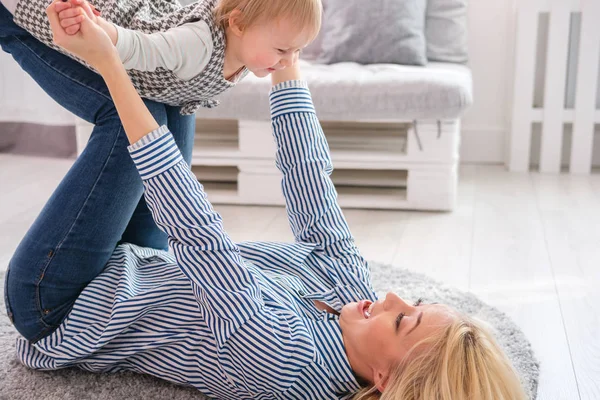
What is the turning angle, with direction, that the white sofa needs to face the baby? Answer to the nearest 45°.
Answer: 0° — it already faces them

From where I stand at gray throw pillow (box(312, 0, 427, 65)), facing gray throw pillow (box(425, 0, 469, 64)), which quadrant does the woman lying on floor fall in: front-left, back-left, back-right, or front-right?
back-right

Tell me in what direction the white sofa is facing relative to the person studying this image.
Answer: facing the viewer

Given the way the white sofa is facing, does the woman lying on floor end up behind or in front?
in front

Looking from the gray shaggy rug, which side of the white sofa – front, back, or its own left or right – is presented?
front
